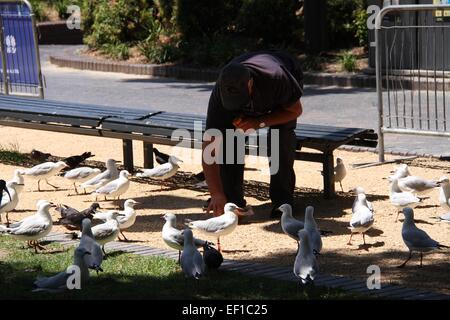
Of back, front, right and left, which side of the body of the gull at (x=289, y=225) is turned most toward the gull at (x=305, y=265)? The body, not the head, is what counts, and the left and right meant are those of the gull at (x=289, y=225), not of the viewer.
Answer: left

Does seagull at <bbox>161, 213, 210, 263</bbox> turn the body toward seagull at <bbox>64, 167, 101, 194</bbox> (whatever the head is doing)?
no

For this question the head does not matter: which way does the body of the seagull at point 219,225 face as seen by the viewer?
to the viewer's right

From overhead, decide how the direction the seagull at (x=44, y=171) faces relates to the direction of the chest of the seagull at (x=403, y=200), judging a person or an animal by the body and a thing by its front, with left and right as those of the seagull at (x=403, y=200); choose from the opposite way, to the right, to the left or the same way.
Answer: the opposite way

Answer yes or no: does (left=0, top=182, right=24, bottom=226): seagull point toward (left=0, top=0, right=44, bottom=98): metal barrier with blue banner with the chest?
no

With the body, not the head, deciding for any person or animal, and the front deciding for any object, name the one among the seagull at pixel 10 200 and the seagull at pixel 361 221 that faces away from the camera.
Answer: the seagull at pixel 361 221

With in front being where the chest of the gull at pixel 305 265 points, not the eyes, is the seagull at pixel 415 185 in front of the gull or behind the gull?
in front

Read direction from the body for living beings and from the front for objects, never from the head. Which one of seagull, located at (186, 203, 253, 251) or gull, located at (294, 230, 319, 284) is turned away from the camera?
the gull

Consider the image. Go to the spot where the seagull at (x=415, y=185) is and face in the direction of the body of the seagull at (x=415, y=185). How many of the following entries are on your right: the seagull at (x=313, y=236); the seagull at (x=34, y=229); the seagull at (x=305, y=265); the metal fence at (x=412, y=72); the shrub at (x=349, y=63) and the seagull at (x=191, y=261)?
2
